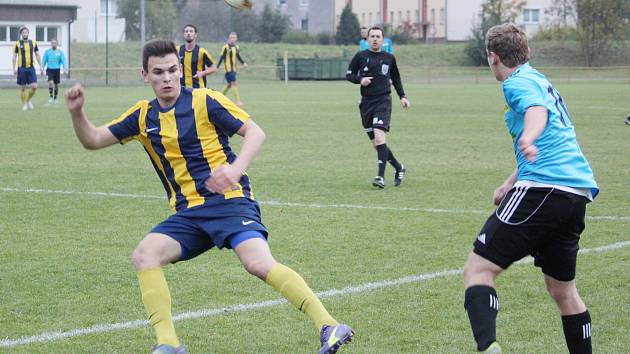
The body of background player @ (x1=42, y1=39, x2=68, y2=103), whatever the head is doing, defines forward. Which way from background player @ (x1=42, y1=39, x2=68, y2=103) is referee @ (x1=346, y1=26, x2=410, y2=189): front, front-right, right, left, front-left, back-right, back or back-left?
front

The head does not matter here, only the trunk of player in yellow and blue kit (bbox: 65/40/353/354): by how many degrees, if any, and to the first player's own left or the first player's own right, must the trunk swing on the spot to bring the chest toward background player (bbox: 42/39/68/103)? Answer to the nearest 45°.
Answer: approximately 180°

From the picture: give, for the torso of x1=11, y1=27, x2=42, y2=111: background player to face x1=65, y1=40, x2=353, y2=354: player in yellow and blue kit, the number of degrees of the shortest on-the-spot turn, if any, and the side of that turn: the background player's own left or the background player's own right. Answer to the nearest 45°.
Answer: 0° — they already face them

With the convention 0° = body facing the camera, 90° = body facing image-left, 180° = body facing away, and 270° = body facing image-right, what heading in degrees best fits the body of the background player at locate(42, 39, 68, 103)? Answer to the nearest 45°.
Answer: approximately 0°
